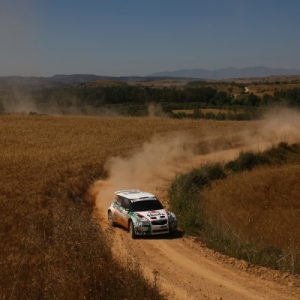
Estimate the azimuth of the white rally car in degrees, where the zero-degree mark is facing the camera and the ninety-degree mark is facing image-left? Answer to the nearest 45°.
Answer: approximately 315°
